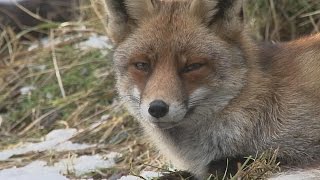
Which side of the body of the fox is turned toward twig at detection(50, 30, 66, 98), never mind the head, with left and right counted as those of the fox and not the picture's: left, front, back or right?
right

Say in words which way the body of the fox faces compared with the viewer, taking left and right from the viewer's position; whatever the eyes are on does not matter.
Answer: facing the viewer and to the left of the viewer
